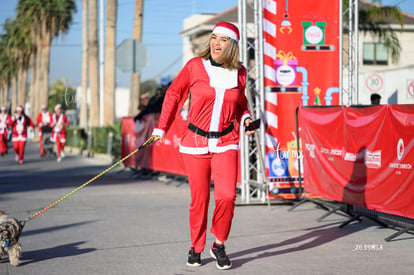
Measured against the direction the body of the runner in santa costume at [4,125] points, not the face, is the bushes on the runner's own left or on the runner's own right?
on the runner's own left

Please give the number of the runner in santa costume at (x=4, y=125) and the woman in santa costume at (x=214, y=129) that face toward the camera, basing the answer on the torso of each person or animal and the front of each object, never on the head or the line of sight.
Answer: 2

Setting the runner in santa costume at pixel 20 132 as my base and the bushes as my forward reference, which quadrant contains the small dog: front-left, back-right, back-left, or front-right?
back-right

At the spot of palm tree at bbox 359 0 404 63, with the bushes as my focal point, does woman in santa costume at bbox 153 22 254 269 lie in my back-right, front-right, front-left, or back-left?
front-left

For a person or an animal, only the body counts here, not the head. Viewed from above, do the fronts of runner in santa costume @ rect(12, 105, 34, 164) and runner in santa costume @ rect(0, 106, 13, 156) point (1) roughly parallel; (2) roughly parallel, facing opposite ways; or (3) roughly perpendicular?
roughly parallel

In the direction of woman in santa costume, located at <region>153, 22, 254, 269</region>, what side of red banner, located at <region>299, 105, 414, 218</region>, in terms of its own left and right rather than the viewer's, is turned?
front

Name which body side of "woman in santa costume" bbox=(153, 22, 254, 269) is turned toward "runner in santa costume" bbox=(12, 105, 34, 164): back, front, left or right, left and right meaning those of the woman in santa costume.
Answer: back

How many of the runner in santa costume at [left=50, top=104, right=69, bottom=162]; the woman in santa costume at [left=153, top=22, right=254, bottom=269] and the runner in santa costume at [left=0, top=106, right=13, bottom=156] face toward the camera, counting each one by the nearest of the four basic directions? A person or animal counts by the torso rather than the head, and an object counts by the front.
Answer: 3

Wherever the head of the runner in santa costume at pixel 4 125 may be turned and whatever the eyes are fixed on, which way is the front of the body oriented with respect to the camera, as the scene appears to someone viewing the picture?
toward the camera

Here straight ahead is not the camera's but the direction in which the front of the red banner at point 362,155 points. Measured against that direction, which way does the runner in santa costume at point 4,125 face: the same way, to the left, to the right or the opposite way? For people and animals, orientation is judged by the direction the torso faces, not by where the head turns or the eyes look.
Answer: to the left

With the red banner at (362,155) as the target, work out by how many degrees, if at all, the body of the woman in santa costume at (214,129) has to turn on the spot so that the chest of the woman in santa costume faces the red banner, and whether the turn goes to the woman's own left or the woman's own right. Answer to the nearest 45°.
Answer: approximately 135° to the woman's own left

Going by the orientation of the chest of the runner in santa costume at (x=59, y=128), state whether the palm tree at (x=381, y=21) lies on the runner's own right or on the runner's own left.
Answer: on the runner's own left

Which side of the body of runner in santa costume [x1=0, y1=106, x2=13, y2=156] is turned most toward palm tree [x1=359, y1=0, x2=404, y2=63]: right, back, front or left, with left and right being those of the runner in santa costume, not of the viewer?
left

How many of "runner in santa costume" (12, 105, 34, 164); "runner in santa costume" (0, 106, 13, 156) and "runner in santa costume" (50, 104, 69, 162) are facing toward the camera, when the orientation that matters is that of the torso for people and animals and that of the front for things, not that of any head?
3

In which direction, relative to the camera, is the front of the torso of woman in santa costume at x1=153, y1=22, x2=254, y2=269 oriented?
toward the camera

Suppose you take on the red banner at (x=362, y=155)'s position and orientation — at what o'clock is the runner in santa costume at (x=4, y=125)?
The runner in santa costume is roughly at 3 o'clock from the red banner.
